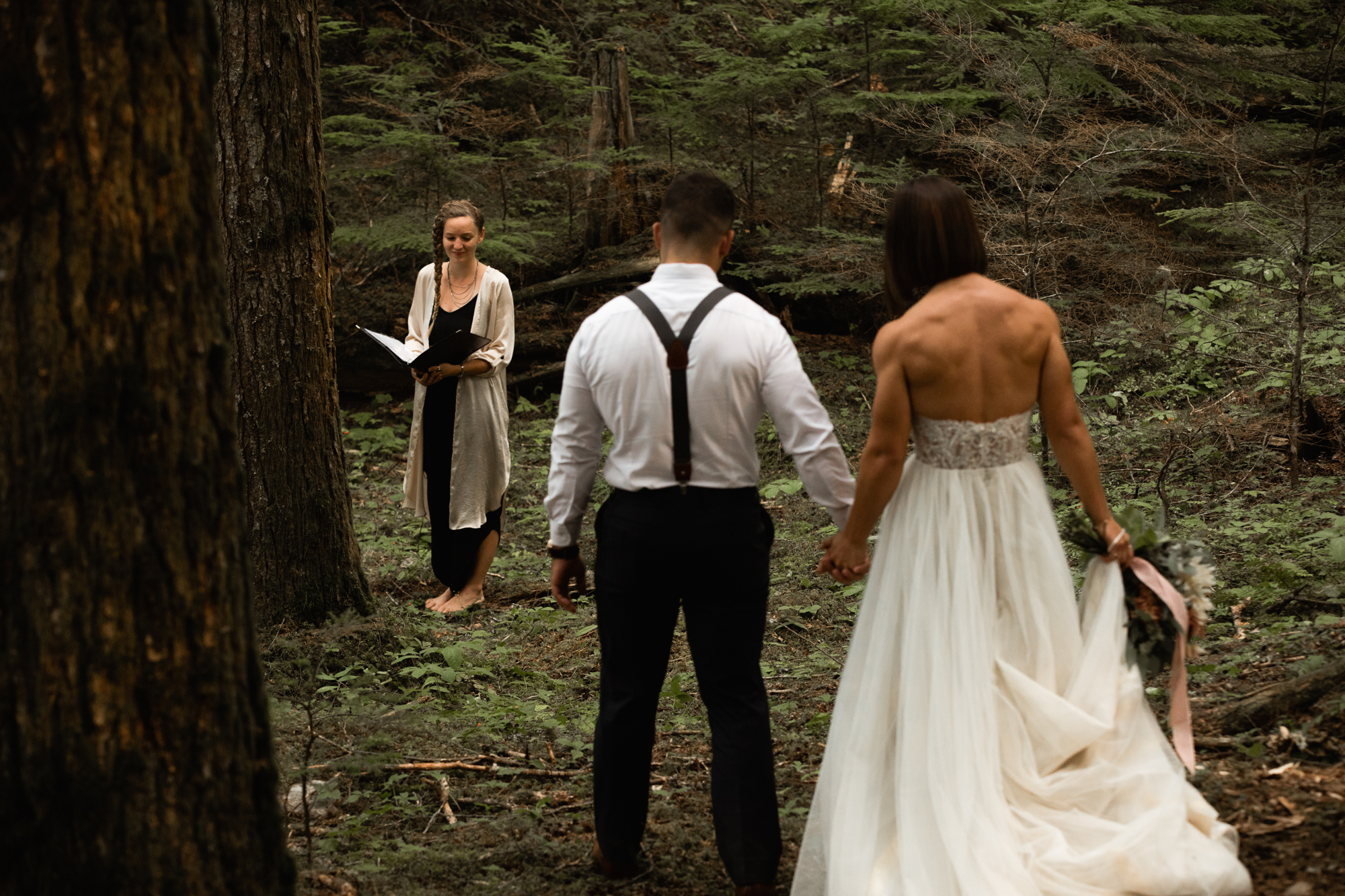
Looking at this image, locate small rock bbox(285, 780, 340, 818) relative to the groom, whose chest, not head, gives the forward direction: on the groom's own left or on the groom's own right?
on the groom's own left

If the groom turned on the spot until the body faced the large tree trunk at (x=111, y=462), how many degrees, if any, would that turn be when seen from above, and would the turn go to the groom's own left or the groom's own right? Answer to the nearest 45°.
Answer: approximately 135° to the groom's own left

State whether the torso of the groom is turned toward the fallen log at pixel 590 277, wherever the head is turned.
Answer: yes

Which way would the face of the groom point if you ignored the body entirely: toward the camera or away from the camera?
away from the camera

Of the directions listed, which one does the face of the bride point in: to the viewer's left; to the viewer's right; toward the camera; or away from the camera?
away from the camera

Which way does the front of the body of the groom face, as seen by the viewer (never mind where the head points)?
away from the camera

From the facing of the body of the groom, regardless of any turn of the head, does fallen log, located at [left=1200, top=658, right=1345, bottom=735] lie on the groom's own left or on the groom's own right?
on the groom's own right

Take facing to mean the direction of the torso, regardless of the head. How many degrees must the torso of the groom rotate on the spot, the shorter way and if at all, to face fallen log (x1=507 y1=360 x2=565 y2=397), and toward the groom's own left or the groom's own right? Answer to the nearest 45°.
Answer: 0° — they already face it

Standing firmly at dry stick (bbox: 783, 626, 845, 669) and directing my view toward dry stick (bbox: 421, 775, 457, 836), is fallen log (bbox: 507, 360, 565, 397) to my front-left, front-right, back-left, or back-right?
back-right
